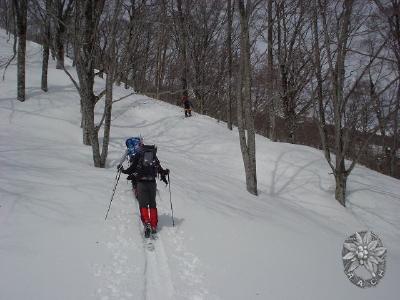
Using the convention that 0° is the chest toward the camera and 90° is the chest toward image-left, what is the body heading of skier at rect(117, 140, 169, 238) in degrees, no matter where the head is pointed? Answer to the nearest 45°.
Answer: approximately 180°
